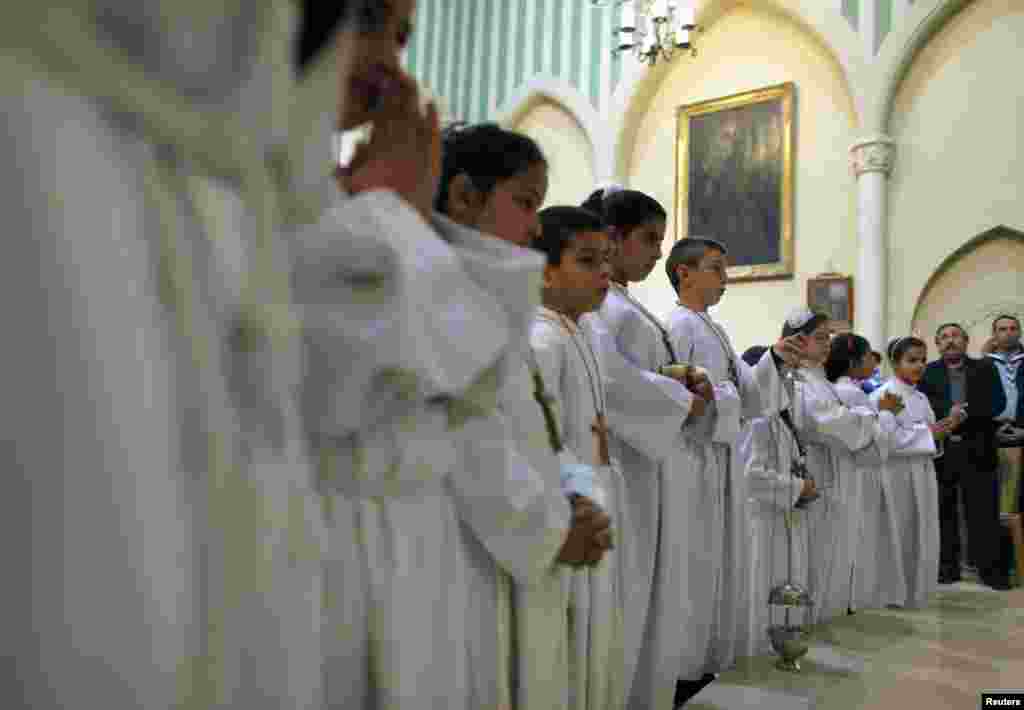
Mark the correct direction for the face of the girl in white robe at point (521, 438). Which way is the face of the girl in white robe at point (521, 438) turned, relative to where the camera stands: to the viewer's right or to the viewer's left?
to the viewer's right

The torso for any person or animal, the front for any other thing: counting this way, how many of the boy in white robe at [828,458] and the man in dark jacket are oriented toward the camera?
1

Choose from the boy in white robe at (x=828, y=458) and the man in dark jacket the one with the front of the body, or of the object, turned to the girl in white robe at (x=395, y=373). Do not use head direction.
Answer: the man in dark jacket

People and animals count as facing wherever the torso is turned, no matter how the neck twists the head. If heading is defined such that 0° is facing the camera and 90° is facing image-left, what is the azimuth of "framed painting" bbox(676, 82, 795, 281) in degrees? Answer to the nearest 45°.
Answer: approximately 45°

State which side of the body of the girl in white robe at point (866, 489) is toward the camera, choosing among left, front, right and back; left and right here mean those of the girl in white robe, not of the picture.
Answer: right

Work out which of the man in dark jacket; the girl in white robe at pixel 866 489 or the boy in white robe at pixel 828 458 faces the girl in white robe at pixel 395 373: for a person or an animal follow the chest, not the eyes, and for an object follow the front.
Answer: the man in dark jacket

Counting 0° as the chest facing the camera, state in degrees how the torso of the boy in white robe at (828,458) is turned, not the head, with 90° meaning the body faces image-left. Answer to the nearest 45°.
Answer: approximately 270°

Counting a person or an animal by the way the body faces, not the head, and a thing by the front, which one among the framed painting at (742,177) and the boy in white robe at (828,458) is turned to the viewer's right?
the boy in white robe

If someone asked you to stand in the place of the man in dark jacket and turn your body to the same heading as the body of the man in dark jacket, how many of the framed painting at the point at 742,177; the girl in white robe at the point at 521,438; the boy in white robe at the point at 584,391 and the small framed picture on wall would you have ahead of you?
2

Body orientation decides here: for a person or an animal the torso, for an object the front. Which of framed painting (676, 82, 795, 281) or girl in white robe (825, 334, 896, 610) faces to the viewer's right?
the girl in white robe

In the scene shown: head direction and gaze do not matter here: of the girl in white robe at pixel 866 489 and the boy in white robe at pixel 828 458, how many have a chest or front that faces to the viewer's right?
2

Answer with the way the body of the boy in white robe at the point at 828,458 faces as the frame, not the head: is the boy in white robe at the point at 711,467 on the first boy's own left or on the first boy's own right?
on the first boy's own right

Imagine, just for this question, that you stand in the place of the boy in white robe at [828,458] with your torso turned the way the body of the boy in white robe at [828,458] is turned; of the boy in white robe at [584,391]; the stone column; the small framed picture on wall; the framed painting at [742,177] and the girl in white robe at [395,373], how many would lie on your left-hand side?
3
